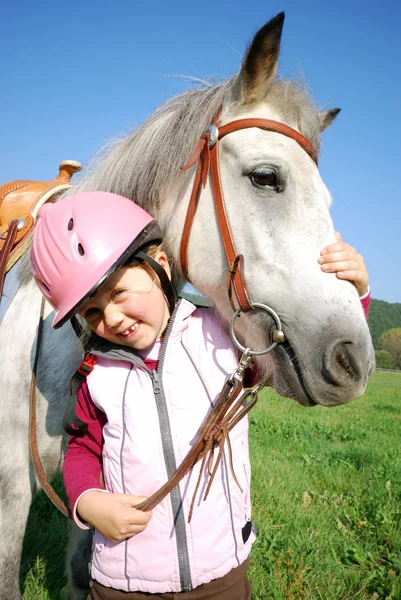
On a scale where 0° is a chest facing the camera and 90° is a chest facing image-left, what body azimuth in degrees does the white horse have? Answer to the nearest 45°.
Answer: approximately 315°

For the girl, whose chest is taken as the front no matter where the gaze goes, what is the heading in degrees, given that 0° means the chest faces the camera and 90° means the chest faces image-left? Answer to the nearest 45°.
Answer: approximately 0°
